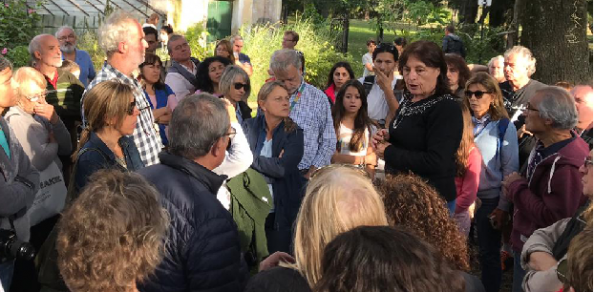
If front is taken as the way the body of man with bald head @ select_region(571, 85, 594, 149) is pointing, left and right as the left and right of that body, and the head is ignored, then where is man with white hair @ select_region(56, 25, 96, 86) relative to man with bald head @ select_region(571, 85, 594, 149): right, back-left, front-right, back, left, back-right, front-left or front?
front

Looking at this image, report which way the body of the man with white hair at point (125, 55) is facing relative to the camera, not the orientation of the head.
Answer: to the viewer's right

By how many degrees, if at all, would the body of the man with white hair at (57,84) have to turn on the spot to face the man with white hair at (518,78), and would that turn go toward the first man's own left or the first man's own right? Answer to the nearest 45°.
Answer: approximately 45° to the first man's own left

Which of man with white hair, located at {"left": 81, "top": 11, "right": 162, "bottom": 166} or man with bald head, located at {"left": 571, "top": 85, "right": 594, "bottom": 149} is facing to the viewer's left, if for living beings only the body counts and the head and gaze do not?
man with bald head, located at {"left": 571, "top": 85, "right": 594, "bottom": 149}

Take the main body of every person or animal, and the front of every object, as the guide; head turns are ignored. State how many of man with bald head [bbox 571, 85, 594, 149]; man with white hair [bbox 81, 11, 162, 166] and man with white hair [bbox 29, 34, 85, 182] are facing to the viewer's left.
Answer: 1

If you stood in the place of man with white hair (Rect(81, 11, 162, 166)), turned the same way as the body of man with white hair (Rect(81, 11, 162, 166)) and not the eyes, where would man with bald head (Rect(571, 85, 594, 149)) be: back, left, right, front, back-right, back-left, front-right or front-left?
front

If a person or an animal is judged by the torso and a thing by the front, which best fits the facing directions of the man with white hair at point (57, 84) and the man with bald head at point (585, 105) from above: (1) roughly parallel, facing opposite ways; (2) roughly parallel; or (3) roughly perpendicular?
roughly parallel, facing opposite ways

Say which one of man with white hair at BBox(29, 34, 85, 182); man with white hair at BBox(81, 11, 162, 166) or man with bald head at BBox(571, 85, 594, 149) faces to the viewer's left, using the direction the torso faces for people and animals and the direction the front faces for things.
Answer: man with bald head at BBox(571, 85, 594, 149)

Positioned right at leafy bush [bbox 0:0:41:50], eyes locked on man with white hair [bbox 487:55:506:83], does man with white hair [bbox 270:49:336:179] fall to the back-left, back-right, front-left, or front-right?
front-right

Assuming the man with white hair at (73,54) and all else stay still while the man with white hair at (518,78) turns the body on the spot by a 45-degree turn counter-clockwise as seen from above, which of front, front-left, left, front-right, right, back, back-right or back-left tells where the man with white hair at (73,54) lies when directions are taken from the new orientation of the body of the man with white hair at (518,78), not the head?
right

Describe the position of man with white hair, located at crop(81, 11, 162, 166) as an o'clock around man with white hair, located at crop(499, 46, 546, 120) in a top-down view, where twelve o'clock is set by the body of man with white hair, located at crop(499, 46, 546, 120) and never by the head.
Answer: man with white hair, located at crop(81, 11, 162, 166) is roughly at 12 o'clock from man with white hair, located at crop(499, 46, 546, 120).

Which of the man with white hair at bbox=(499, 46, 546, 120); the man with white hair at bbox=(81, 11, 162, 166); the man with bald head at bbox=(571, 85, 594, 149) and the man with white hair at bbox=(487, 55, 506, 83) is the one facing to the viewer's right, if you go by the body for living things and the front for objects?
the man with white hair at bbox=(81, 11, 162, 166)

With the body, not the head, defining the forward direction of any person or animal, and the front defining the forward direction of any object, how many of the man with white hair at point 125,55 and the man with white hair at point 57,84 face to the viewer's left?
0

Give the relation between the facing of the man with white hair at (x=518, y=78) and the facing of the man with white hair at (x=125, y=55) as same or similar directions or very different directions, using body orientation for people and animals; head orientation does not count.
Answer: very different directions

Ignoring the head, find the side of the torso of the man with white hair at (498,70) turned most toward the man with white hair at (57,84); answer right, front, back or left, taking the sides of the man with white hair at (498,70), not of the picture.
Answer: front

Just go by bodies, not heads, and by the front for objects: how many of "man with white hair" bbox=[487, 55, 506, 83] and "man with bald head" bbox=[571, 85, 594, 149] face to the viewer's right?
0

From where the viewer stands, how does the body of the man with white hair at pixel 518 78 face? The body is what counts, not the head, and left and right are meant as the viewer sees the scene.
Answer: facing the viewer and to the left of the viewer

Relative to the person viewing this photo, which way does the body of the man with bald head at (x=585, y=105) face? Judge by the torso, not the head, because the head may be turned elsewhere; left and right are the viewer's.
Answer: facing to the left of the viewer

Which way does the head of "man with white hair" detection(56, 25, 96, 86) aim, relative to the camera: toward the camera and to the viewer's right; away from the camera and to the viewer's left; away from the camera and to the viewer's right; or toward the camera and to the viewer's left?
toward the camera and to the viewer's right
